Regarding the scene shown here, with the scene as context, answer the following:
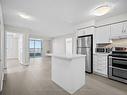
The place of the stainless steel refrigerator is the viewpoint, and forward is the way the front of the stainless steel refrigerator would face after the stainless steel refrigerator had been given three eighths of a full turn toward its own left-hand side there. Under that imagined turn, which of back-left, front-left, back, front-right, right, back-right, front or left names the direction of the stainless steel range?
front-right

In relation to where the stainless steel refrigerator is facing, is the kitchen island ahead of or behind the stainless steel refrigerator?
ahead

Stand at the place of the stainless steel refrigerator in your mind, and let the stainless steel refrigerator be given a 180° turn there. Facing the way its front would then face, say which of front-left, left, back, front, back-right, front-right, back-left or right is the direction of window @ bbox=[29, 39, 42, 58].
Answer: left

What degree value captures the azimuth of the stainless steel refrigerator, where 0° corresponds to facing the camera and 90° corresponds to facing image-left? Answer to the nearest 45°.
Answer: approximately 45°
